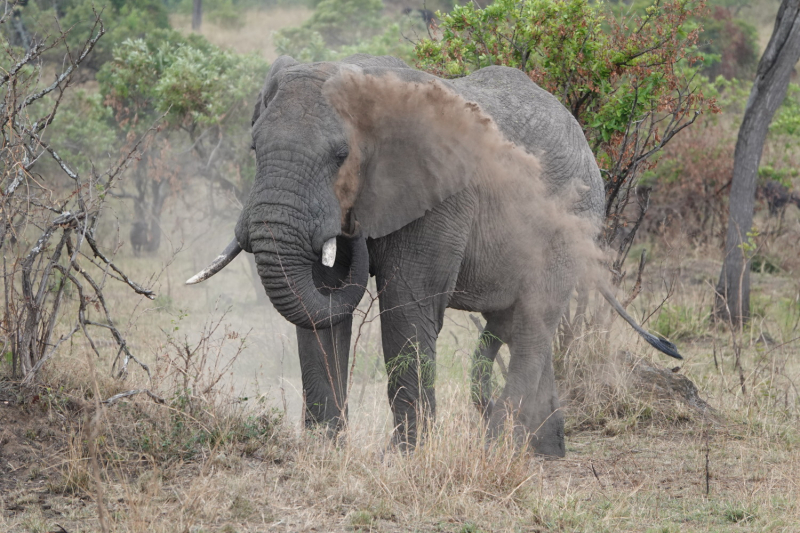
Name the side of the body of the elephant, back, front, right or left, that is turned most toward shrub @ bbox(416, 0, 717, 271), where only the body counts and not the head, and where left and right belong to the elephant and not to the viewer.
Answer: back

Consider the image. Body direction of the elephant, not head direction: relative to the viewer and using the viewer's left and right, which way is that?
facing the viewer and to the left of the viewer

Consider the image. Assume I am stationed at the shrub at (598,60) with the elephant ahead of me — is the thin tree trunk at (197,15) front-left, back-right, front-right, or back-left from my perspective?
back-right

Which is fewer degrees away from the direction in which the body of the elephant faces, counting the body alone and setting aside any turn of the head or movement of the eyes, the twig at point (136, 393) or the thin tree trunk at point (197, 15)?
the twig

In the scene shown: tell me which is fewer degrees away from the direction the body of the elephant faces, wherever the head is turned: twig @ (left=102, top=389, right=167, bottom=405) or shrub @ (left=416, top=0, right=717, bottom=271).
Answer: the twig

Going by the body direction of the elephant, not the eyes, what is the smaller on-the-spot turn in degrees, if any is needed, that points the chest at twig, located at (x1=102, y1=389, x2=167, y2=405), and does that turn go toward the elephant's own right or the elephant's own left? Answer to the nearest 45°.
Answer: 0° — it already faces it

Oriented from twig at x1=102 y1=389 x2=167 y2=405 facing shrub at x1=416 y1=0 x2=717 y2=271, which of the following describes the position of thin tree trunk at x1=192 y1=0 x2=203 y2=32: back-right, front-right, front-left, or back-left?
front-left

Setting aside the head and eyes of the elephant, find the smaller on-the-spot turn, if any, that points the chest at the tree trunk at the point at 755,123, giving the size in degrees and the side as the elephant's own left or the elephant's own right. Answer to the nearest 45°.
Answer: approximately 180°

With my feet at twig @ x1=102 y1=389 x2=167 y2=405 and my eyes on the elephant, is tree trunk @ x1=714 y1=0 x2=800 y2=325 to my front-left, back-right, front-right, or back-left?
front-left

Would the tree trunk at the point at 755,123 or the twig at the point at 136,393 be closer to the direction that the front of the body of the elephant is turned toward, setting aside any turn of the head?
the twig

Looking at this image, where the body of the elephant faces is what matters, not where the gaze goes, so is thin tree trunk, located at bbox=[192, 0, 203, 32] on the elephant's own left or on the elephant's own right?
on the elephant's own right
